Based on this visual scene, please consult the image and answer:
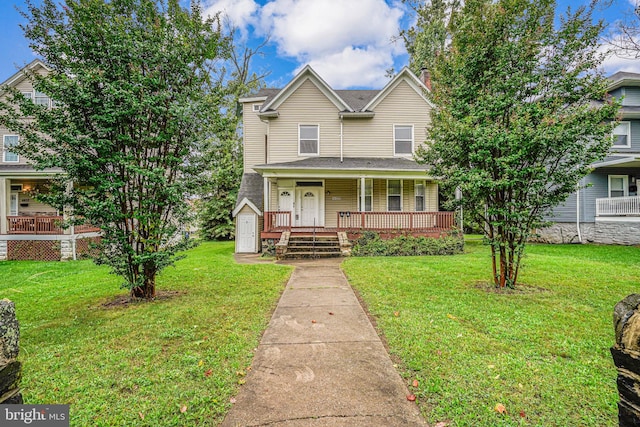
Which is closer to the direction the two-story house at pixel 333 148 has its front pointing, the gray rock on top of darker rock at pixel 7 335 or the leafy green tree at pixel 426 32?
the gray rock on top of darker rock

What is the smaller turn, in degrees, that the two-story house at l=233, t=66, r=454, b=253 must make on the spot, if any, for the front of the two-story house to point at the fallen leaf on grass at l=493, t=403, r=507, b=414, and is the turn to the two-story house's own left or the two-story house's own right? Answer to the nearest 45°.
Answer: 0° — it already faces it

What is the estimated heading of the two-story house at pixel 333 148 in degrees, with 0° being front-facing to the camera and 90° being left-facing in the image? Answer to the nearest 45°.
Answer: approximately 0°

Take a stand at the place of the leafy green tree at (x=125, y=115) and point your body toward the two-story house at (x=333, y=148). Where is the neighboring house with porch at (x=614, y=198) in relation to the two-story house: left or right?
right

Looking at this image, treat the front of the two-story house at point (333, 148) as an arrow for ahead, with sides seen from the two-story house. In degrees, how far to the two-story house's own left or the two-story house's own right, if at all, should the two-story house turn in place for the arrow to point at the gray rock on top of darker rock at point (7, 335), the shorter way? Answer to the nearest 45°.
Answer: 0° — it already faces it

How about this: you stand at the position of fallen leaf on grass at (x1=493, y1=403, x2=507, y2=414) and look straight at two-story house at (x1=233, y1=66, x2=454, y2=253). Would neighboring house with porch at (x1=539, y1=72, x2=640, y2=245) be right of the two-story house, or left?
right

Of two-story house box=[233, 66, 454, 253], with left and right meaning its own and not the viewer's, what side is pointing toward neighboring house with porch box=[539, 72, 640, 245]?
left
